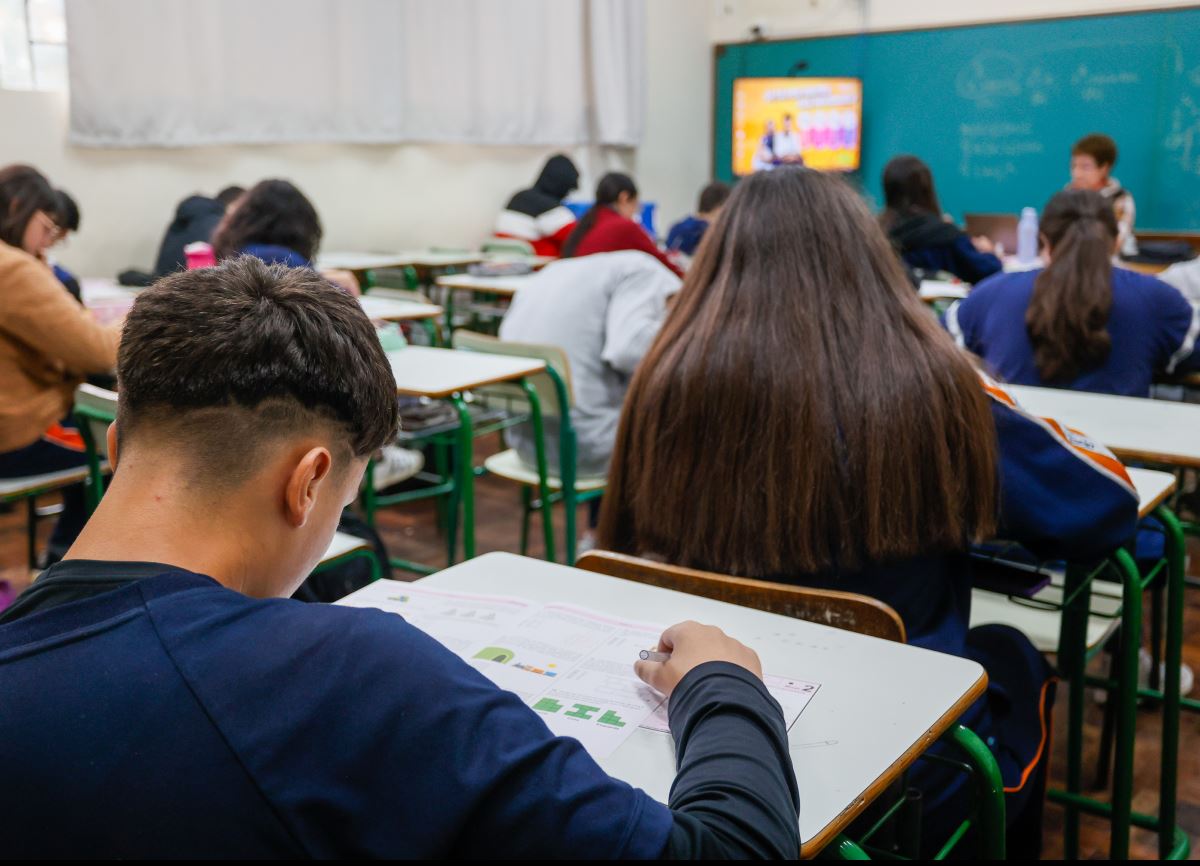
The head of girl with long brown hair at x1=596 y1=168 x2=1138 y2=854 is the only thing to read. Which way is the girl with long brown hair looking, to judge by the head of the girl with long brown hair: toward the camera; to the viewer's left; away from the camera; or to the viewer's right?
away from the camera

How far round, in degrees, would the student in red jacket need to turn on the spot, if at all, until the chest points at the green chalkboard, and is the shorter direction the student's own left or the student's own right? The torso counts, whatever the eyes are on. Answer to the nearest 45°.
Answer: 0° — they already face it

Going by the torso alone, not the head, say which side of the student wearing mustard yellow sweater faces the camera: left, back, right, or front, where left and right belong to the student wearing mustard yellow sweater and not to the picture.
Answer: right

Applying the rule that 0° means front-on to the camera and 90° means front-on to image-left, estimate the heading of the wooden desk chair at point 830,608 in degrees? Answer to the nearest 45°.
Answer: approximately 225°

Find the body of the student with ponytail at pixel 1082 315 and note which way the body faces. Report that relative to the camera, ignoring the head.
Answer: away from the camera

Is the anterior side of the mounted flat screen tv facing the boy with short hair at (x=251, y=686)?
yes

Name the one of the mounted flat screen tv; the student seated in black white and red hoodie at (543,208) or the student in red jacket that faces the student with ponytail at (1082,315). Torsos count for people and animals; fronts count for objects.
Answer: the mounted flat screen tv

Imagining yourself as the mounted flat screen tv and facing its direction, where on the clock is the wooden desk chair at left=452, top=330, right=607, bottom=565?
The wooden desk chair is roughly at 12 o'clock from the mounted flat screen tv.

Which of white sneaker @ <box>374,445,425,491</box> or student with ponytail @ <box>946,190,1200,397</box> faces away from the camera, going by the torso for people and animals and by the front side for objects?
the student with ponytail

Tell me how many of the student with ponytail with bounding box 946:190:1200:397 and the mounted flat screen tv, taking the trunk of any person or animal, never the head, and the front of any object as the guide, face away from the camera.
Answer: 1

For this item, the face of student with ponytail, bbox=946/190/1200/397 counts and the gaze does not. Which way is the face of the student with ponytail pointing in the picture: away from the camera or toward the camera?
away from the camera
